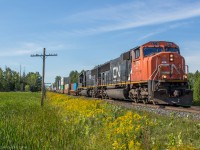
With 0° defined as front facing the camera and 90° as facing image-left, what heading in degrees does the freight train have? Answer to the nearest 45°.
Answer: approximately 315°
